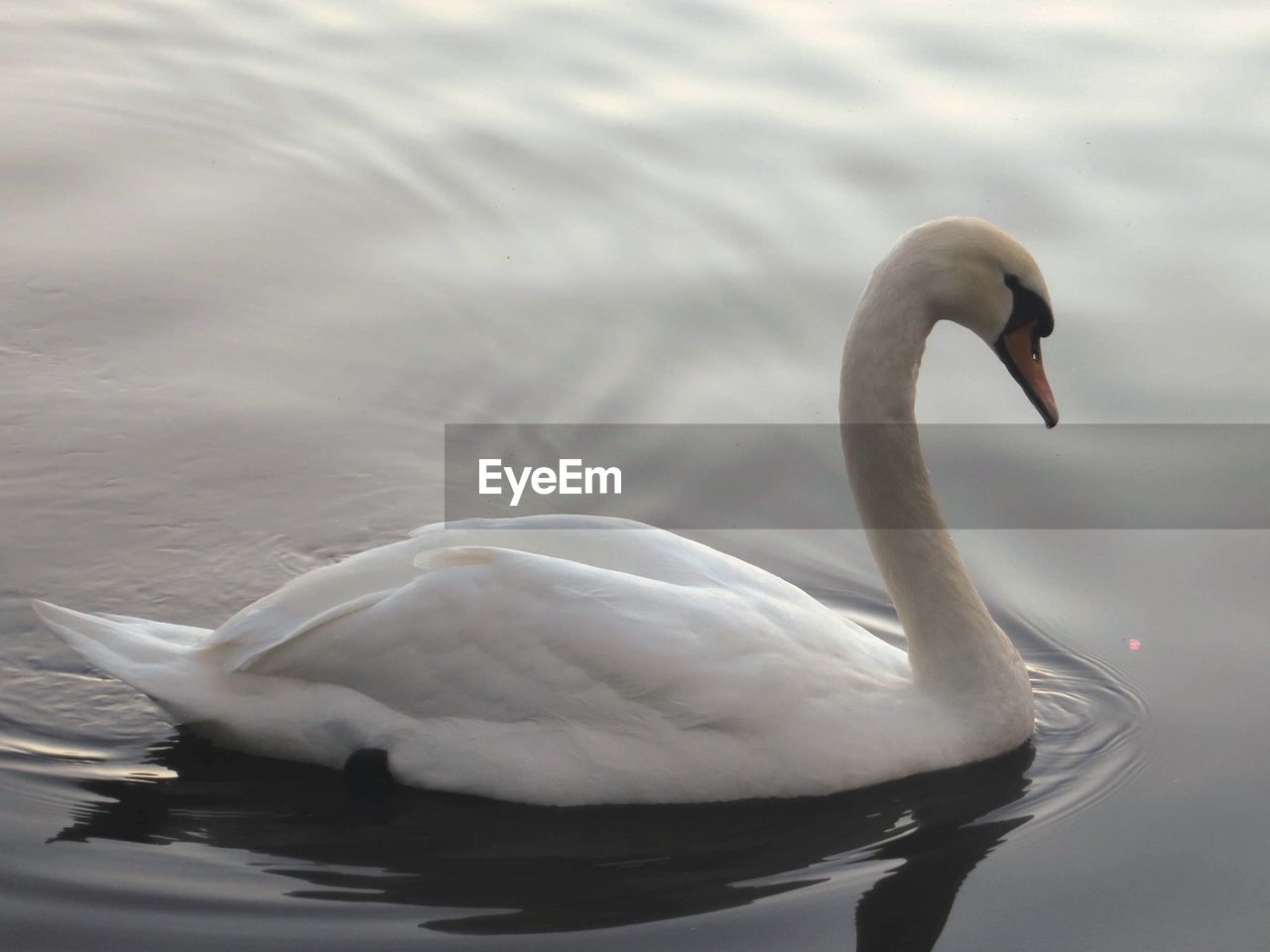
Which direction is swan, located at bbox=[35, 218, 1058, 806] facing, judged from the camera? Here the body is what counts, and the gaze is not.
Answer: to the viewer's right
